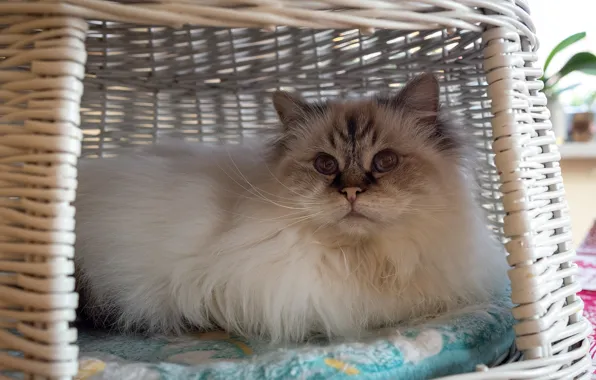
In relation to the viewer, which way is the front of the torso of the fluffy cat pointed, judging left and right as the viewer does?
facing the viewer and to the right of the viewer
